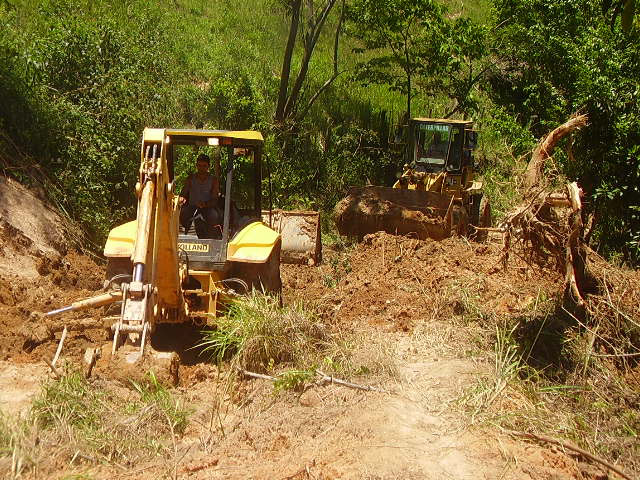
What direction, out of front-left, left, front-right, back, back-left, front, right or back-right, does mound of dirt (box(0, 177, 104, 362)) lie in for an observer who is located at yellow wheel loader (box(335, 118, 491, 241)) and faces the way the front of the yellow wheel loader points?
front

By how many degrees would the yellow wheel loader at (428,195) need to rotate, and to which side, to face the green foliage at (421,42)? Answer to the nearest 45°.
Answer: approximately 135° to its right

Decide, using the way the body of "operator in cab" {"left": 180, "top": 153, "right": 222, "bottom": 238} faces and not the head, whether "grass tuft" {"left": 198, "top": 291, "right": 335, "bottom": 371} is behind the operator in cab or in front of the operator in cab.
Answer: in front

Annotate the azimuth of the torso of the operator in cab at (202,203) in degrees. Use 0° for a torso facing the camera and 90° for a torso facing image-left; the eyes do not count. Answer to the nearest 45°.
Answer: approximately 0°

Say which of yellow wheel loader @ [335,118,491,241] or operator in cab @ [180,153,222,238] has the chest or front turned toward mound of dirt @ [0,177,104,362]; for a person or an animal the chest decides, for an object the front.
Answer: the yellow wheel loader

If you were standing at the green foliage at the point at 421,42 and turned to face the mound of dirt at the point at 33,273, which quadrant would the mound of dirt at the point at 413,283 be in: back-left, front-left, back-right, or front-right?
front-left

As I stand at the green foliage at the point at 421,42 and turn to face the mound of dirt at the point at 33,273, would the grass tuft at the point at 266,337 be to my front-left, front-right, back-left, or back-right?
front-left

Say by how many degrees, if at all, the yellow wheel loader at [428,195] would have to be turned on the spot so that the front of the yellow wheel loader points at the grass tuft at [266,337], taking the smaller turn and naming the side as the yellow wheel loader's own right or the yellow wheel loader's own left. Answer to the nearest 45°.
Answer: approximately 45° to the yellow wheel loader's own left

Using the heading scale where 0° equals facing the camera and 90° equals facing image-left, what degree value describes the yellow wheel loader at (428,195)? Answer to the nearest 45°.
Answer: approximately 45°

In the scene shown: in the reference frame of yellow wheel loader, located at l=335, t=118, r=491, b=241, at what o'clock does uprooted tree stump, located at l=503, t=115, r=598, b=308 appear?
The uprooted tree stump is roughly at 10 o'clock from the yellow wheel loader.

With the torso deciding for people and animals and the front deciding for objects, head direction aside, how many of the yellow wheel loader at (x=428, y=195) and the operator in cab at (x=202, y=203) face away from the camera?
0
